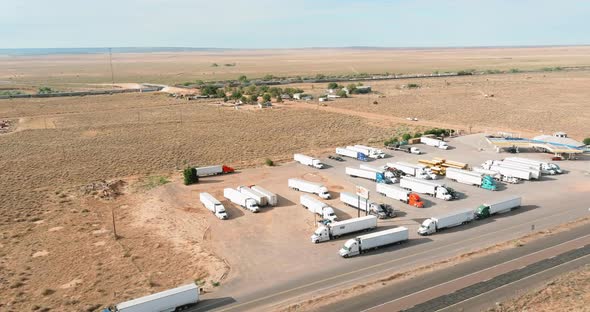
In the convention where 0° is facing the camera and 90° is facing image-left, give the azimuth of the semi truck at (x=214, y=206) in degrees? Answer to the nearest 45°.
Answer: approximately 315°

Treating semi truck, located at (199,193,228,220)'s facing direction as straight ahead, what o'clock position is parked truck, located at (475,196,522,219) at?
The parked truck is roughly at 11 o'clock from the semi truck.

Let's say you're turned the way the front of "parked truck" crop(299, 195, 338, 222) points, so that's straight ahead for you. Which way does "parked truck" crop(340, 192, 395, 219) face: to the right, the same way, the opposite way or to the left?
the same way

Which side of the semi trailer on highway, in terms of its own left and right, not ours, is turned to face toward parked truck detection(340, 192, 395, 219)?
back

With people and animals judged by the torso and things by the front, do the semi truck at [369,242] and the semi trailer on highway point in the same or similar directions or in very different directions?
same or similar directions

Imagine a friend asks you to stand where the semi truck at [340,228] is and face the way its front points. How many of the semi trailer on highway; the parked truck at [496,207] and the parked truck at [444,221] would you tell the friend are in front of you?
1

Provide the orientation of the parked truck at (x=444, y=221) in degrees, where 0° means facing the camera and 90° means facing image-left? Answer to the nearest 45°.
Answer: approximately 45°

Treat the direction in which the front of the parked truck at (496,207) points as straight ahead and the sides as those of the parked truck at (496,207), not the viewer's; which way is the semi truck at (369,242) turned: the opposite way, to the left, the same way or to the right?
the same way

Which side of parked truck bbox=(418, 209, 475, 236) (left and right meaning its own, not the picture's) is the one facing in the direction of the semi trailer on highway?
front

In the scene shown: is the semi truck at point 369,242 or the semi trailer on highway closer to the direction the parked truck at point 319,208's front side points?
the semi truck

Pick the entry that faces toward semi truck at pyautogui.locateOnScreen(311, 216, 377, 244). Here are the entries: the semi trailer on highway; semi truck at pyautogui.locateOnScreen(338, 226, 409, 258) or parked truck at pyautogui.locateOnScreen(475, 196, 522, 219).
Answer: the parked truck

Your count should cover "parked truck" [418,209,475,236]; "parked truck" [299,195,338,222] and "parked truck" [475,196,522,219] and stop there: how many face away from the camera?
0

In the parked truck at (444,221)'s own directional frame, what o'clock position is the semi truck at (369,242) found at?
The semi truck is roughly at 12 o'clock from the parked truck.

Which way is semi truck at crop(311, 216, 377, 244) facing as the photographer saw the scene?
facing the viewer and to the left of the viewer

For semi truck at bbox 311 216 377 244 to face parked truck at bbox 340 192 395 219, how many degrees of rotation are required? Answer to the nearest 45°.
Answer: approximately 180°

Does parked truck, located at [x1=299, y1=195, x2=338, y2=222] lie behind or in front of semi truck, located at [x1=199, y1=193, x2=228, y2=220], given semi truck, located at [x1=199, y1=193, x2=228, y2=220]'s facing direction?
in front

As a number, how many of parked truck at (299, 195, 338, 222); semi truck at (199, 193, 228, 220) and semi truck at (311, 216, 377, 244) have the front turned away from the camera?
0

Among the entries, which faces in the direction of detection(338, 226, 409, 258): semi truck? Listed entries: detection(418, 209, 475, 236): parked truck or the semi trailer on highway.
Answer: the parked truck

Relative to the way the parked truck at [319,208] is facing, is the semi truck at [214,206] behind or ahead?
behind

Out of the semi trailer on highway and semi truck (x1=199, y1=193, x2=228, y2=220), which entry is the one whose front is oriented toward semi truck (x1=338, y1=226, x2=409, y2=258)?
semi truck (x1=199, y1=193, x2=228, y2=220)

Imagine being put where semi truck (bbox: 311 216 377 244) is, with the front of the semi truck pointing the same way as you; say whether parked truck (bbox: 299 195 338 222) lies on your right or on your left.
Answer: on your right
